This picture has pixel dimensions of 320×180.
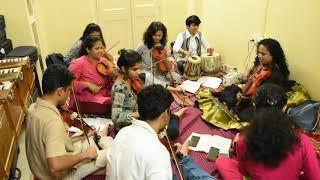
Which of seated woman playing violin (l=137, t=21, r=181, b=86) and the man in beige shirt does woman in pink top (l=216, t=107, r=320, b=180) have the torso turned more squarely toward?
the seated woman playing violin

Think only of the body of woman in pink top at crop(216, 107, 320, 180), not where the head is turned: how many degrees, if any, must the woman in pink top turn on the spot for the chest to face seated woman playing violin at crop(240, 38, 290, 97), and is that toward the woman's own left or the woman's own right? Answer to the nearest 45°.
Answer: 0° — they already face them

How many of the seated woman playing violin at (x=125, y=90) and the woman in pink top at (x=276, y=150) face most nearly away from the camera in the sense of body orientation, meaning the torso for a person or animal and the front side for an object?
1

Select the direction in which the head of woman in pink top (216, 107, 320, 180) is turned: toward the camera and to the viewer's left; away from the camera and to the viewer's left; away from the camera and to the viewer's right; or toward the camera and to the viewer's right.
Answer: away from the camera and to the viewer's left

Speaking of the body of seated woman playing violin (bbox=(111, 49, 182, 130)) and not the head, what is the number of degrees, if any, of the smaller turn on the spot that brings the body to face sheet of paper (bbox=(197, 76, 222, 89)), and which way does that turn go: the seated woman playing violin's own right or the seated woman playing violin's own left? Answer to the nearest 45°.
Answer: approximately 45° to the seated woman playing violin's own left

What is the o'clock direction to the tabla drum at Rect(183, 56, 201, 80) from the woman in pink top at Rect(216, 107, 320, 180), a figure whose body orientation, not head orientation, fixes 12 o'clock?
The tabla drum is roughly at 11 o'clock from the woman in pink top.

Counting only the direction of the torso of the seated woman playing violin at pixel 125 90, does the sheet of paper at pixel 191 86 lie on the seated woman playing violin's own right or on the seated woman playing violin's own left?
on the seated woman playing violin's own left

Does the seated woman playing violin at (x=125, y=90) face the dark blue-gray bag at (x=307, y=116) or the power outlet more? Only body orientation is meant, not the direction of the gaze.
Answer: the dark blue-gray bag

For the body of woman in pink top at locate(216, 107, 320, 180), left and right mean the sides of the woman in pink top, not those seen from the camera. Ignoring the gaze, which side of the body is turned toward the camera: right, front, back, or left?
back

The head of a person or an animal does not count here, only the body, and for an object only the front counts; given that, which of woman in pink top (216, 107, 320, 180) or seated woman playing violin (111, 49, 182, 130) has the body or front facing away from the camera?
the woman in pink top

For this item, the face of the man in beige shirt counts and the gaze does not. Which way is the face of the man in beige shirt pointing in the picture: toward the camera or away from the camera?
away from the camera
